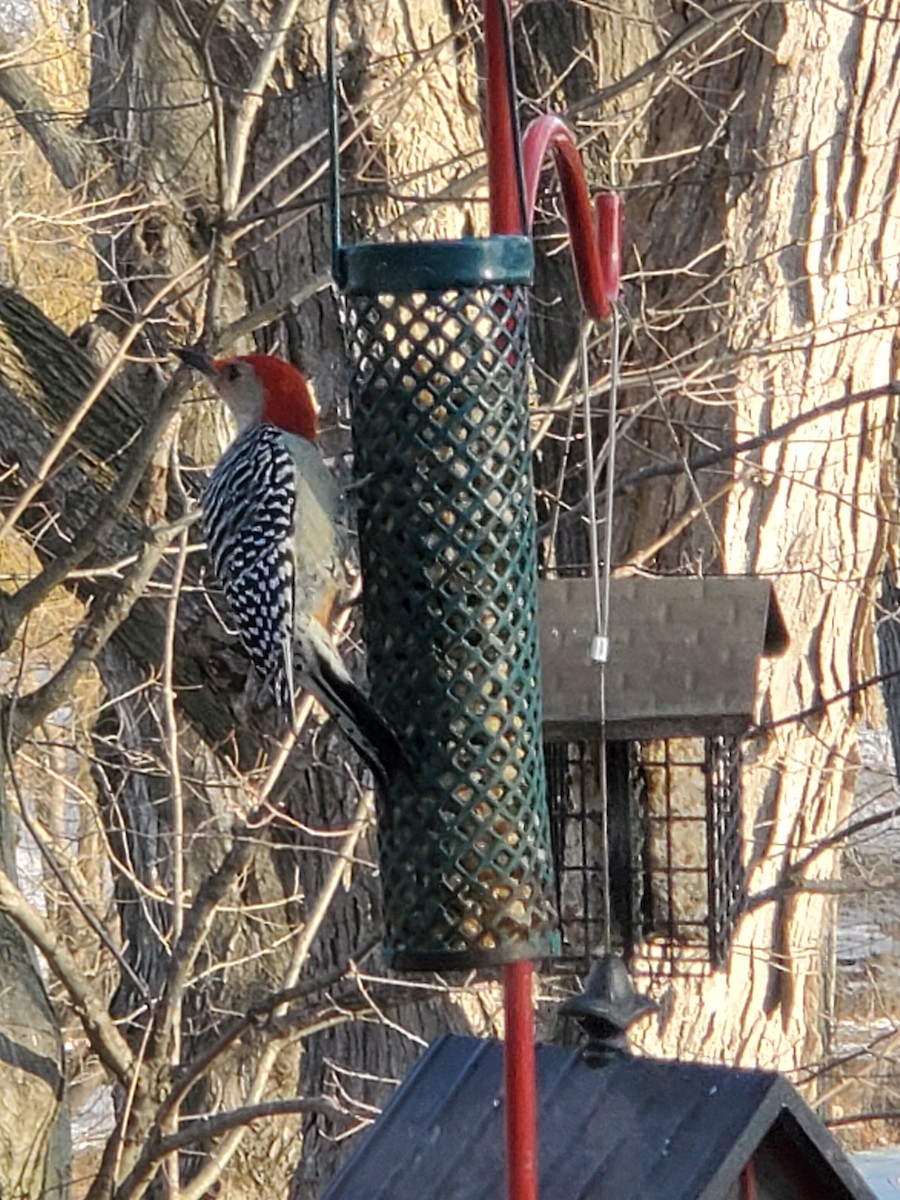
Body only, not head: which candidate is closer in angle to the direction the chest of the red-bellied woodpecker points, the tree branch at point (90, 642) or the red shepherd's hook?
the red shepherd's hook

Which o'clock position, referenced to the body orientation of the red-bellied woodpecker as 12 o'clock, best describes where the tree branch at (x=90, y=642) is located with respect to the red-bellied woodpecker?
The tree branch is roughly at 8 o'clock from the red-bellied woodpecker.

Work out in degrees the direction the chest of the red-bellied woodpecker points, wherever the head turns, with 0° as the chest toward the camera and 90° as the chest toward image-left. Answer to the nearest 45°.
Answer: approximately 270°
